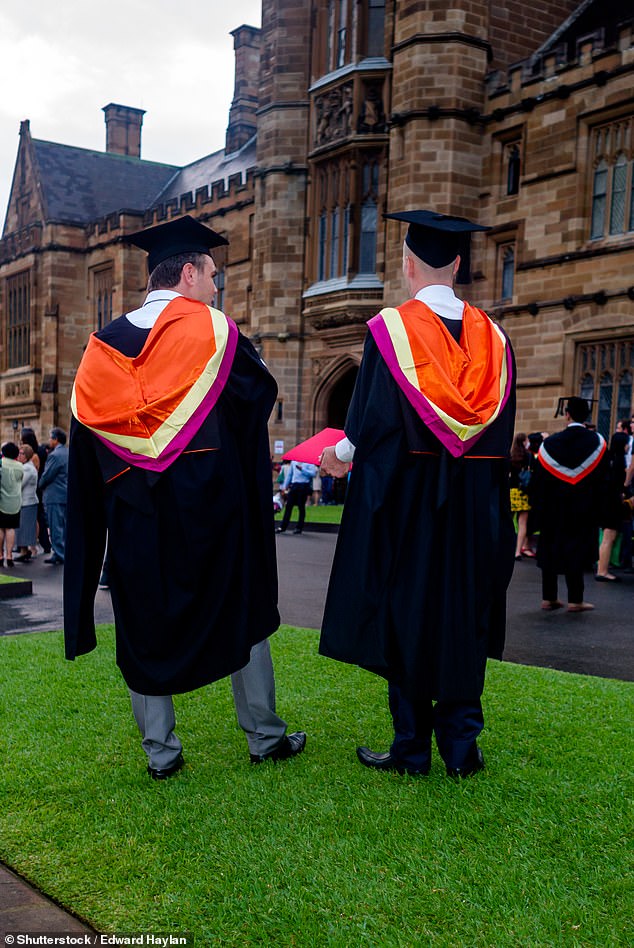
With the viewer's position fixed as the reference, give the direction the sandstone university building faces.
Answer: facing the viewer and to the left of the viewer

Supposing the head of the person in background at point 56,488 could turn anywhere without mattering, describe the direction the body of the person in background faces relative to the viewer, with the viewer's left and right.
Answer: facing to the left of the viewer

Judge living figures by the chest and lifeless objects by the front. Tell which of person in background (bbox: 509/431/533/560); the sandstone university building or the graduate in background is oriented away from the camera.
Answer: the graduate in background

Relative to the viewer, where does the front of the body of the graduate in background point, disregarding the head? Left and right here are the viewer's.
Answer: facing away from the viewer

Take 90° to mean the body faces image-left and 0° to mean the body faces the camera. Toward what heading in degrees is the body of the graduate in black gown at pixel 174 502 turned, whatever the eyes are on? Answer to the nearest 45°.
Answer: approximately 225°

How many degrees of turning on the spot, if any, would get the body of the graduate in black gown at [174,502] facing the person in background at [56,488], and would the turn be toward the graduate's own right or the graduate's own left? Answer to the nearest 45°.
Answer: approximately 45° to the graduate's own left

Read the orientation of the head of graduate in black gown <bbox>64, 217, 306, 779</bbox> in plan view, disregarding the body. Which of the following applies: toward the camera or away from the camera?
away from the camera
